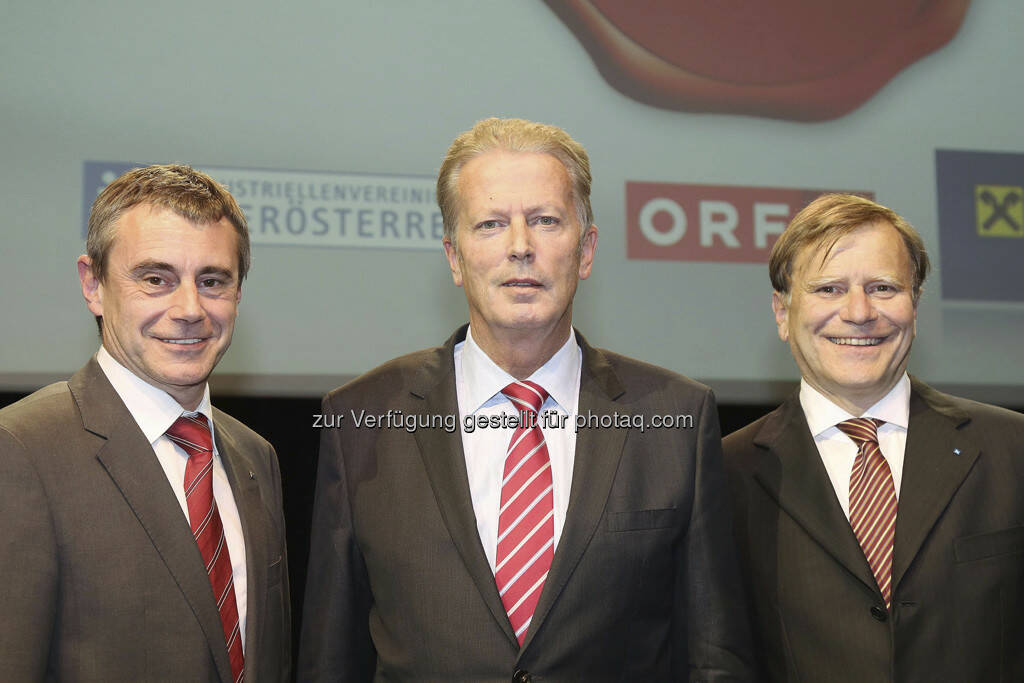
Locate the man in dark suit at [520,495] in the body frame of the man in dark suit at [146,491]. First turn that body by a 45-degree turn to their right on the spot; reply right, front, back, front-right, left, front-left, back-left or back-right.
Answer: left

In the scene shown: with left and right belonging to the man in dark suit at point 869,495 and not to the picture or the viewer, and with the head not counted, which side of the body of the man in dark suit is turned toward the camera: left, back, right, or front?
front

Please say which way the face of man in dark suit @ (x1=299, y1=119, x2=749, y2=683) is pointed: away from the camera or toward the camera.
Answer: toward the camera

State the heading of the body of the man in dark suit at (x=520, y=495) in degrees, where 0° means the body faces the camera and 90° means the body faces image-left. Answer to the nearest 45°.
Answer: approximately 0°

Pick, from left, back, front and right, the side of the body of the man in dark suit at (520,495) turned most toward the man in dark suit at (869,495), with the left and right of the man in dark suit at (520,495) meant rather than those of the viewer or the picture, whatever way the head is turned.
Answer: left

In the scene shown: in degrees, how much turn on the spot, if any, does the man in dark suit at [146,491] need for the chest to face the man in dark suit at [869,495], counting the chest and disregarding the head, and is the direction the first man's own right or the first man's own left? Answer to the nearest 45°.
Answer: approximately 45° to the first man's own left

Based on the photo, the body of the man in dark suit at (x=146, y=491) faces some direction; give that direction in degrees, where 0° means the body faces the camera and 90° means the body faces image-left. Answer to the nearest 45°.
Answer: approximately 315°

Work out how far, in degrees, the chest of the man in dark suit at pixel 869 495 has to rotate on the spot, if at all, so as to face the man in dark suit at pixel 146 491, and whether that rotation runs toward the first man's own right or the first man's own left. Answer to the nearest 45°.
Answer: approximately 45° to the first man's own right

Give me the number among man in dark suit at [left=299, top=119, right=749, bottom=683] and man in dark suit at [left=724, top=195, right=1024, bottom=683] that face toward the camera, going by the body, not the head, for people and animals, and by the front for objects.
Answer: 2

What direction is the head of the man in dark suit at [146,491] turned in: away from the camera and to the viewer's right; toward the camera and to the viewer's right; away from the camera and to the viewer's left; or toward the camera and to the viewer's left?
toward the camera and to the viewer's right
